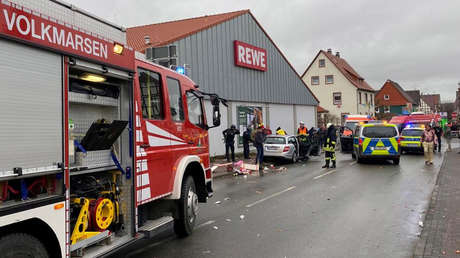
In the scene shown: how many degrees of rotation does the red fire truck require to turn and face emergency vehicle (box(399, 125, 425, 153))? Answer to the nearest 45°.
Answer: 0° — it already faces it

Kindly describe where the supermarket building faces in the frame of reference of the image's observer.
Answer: facing the viewer and to the right of the viewer

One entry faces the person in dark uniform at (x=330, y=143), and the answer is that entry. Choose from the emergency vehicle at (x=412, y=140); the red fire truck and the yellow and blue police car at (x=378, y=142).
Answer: the red fire truck

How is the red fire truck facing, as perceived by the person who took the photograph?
facing away from the viewer and to the right of the viewer

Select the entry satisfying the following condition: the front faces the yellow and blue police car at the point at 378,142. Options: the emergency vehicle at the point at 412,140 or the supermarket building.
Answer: the supermarket building

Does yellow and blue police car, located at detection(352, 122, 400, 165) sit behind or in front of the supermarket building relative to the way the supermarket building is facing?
in front

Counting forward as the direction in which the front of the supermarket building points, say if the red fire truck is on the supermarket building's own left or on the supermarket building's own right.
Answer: on the supermarket building's own right

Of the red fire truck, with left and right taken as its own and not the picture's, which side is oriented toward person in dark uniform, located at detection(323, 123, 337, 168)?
front
